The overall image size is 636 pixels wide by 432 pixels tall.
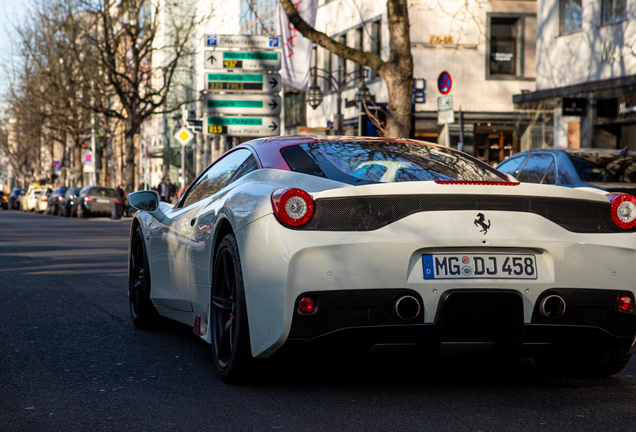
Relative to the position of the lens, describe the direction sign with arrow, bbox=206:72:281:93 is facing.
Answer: facing the viewer

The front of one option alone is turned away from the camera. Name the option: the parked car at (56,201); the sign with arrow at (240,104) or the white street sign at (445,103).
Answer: the parked car

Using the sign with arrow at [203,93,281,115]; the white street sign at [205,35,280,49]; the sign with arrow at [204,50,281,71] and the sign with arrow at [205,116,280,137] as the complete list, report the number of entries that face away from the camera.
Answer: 0

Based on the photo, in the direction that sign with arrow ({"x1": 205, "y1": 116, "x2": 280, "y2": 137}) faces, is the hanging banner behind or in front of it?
behind

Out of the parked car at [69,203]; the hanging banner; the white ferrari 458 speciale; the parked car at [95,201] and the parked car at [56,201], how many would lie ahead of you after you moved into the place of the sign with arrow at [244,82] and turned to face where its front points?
1

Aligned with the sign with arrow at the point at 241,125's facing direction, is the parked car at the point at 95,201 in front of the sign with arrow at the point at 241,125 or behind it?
behind

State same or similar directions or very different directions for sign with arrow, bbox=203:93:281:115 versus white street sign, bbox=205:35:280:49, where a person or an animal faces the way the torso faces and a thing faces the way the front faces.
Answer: same or similar directions

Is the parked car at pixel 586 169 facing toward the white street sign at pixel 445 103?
yes

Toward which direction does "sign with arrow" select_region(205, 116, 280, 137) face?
toward the camera

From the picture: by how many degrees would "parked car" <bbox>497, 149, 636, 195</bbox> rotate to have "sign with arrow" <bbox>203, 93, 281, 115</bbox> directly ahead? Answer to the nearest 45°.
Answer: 0° — it already faces it

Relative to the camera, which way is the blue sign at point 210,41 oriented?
toward the camera

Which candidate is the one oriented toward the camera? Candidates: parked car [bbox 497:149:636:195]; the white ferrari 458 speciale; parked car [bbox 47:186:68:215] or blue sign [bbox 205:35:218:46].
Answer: the blue sign

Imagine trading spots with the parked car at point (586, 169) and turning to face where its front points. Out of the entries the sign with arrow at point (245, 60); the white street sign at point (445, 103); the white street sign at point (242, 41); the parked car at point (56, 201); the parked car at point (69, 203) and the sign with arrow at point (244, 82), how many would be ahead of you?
6
